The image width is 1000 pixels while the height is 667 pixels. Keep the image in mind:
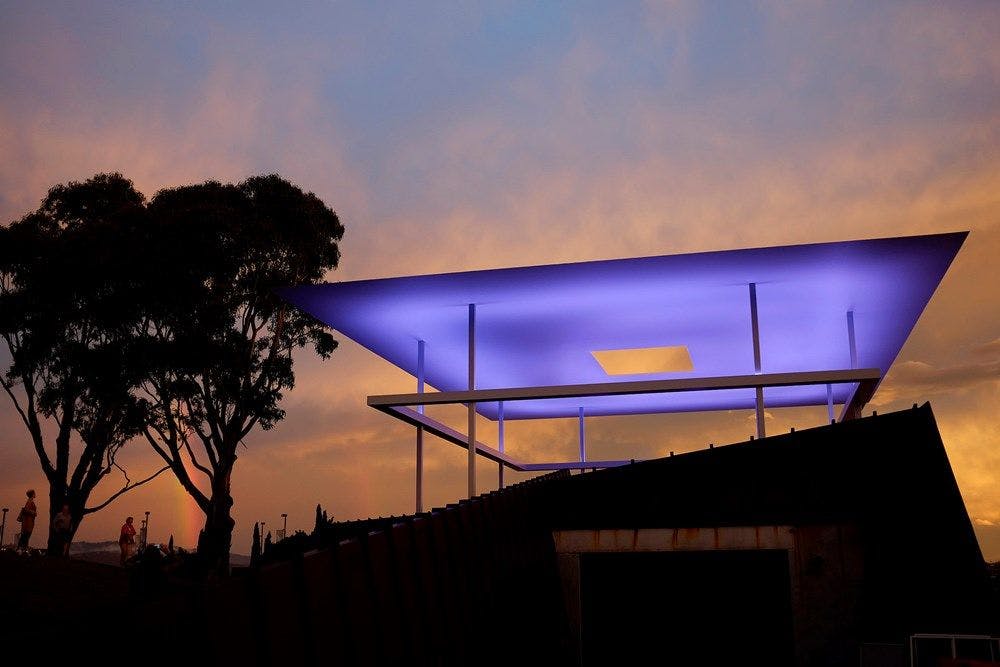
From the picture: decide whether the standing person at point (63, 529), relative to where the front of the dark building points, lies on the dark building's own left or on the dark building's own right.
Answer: on the dark building's own right

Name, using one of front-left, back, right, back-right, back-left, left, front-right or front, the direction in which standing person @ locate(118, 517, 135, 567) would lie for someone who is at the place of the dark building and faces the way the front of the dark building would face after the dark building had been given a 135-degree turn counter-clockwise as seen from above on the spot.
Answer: left

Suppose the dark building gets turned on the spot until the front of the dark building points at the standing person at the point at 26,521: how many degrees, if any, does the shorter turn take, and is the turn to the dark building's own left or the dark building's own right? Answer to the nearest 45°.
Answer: approximately 135° to the dark building's own right

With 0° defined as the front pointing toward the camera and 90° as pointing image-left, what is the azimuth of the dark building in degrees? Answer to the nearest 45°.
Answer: approximately 0°

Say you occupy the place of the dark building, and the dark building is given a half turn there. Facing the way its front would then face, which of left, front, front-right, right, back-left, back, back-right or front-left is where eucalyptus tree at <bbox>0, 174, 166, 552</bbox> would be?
front-left
